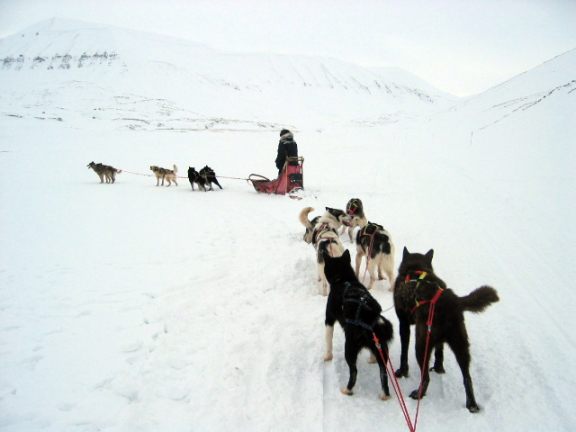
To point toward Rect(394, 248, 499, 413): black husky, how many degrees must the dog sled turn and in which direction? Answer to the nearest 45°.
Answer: approximately 90° to its left

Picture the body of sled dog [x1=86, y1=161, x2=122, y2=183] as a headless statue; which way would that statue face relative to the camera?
to the viewer's left

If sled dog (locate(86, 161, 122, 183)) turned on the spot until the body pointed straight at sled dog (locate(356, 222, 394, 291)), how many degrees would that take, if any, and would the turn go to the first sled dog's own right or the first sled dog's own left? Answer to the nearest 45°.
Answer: approximately 90° to the first sled dog's own left

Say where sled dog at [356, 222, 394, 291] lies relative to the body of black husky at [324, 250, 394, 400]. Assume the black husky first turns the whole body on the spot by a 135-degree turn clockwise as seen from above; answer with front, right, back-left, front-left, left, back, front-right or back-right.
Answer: left

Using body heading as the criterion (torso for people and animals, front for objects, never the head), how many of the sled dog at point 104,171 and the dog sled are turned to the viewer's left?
2

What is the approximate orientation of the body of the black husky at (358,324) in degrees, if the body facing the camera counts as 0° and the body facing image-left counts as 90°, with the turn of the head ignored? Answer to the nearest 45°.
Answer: approximately 135°

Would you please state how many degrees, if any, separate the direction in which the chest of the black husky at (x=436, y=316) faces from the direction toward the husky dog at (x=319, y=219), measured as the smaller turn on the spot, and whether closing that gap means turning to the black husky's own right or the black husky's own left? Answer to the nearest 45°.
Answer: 0° — it already faces it

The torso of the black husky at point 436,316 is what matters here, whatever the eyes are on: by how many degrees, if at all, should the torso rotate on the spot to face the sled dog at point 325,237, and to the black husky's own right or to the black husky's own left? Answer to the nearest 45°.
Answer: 0° — it already faces it

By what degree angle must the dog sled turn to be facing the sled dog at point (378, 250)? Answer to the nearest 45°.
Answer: approximately 90° to its left

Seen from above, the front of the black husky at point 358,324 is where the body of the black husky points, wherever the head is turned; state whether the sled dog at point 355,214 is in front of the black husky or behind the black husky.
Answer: in front

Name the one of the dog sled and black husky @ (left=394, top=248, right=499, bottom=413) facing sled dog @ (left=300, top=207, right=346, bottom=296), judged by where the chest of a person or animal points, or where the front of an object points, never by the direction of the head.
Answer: the black husky

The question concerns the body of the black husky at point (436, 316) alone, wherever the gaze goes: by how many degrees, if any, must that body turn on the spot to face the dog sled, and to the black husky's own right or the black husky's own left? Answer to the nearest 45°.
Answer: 0° — it already faces it

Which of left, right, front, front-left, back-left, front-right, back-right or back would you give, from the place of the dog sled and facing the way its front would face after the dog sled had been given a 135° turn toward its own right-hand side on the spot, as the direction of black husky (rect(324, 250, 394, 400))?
back-right

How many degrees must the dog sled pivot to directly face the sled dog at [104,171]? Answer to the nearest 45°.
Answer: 0° — it already faces it

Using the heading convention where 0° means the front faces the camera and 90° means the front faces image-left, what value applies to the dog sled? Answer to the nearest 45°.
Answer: approximately 90°

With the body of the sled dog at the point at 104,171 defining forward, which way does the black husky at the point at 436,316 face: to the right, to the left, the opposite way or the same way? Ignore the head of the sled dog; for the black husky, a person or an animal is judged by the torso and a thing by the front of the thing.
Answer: to the right

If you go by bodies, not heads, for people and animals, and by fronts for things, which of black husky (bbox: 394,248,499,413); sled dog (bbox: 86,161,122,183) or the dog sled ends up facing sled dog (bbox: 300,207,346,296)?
the black husky

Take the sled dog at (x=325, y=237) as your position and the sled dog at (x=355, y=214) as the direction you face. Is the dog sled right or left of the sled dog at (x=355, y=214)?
left

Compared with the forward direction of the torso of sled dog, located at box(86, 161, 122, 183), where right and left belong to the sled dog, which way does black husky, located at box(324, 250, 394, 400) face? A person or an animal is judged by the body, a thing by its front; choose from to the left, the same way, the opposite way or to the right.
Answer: to the right
